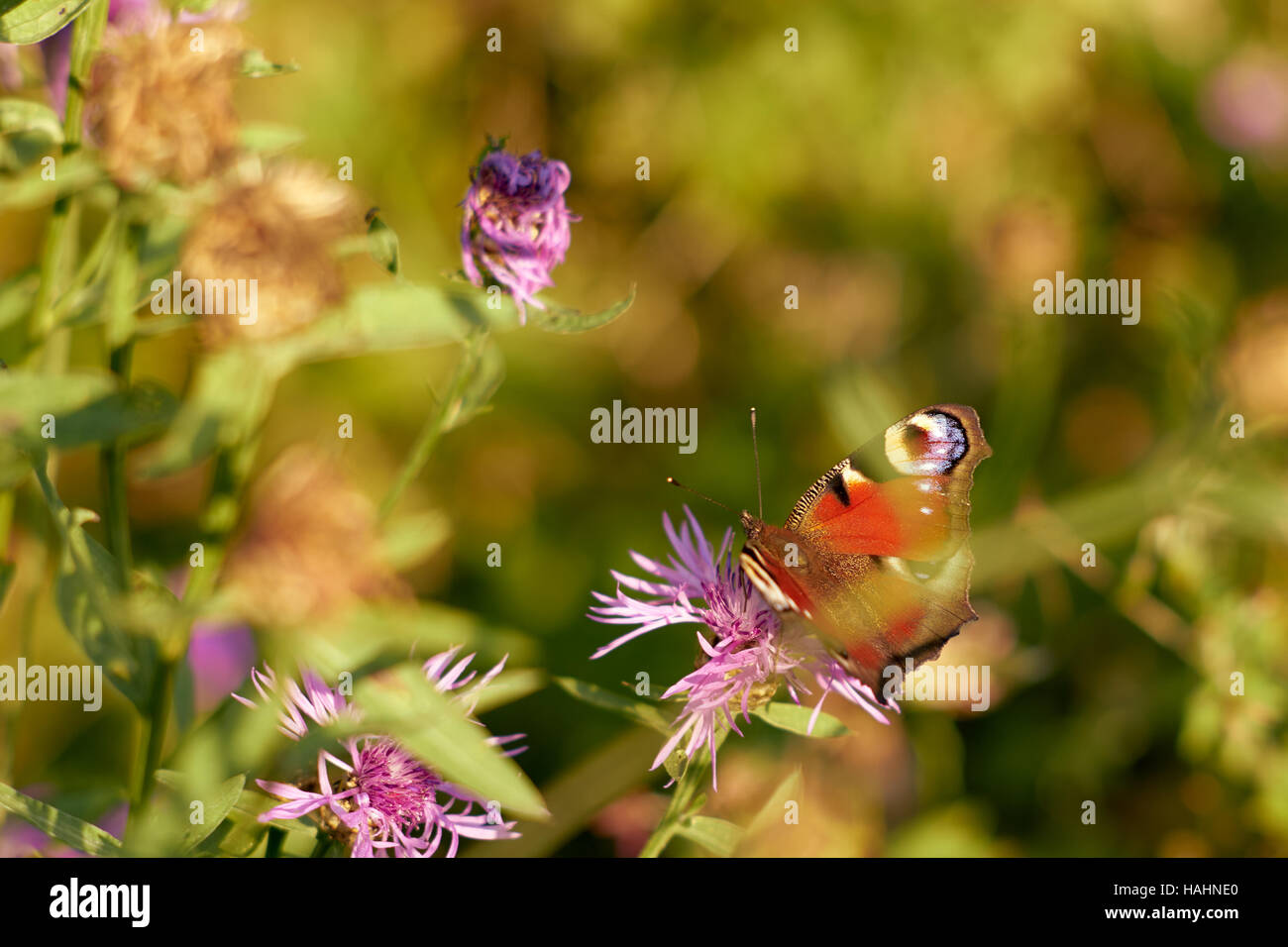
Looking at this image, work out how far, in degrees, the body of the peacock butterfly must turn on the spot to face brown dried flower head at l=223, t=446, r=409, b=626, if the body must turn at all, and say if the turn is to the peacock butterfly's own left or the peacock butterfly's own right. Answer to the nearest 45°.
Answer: approximately 45° to the peacock butterfly's own left

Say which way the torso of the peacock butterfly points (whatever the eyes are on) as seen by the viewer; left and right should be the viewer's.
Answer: facing to the left of the viewer
